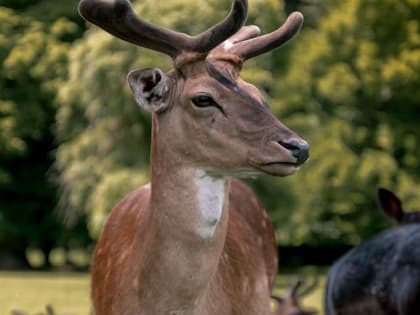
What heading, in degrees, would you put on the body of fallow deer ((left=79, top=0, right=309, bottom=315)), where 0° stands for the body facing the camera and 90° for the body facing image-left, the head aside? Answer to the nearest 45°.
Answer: approximately 0°

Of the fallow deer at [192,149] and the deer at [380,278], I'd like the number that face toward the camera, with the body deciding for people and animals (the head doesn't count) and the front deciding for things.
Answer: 1

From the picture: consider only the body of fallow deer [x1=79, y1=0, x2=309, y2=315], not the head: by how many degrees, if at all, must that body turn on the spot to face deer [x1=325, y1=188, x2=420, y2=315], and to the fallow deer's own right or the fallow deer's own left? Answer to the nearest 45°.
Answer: approximately 135° to the fallow deer's own left
